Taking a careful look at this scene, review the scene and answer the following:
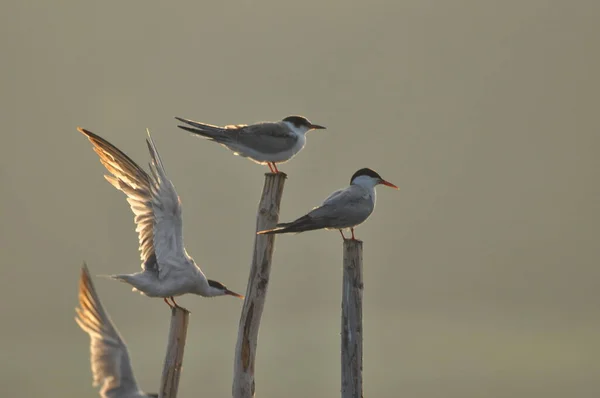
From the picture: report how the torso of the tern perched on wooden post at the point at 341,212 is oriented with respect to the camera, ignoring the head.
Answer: to the viewer's right

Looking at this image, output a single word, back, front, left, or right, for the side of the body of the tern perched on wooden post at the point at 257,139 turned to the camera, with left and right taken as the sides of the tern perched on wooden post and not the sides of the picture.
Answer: right

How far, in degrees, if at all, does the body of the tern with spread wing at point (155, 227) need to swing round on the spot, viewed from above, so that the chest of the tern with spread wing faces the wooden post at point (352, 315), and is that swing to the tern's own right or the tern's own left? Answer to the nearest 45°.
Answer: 0° — it already faces it

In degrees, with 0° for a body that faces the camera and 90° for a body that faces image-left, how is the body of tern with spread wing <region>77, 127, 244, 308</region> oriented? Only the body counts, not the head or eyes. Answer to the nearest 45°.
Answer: approximately 270°

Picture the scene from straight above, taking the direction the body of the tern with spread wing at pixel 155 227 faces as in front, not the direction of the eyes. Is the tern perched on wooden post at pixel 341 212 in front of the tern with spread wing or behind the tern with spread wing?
in front

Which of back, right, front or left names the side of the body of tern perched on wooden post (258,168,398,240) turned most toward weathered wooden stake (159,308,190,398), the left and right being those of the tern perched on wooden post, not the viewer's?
back

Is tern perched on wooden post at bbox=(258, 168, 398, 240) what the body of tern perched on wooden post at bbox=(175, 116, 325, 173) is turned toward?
yes
